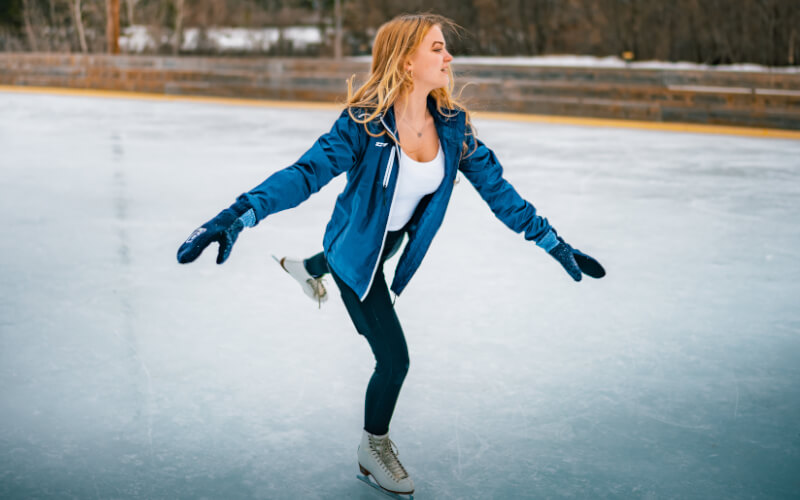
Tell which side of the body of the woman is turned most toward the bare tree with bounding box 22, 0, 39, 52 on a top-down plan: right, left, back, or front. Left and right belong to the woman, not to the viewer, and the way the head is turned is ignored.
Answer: back

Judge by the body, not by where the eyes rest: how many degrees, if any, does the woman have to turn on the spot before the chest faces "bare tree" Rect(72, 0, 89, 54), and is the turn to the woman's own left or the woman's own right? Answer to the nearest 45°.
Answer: approximately 135° to the woman's own left

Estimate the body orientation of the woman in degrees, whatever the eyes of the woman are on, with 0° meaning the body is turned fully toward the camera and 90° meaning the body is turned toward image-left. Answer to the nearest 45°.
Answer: approximately 315°

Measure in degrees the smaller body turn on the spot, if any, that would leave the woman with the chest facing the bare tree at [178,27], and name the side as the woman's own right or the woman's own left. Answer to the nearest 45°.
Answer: approximately 135° to the woman's own left

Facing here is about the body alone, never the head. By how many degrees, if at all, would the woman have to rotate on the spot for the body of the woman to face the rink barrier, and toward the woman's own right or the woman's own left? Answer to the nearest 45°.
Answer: approximately 135° to the woman's own left

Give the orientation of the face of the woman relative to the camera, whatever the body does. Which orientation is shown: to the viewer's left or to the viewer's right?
to the viewer's right
